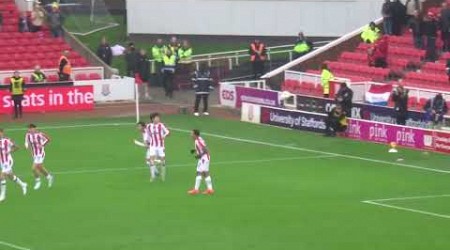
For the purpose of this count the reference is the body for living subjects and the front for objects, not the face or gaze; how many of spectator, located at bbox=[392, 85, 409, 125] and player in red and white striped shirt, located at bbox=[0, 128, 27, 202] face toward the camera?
1

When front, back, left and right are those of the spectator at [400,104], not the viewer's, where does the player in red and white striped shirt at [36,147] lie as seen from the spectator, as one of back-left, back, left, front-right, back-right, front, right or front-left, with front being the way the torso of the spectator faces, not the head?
front-right

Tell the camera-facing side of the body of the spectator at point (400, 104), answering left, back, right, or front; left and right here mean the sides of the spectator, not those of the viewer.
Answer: front

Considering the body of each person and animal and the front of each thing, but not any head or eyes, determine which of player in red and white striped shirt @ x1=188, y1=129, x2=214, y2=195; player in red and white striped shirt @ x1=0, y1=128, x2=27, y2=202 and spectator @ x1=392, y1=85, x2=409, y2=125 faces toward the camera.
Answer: the spectator

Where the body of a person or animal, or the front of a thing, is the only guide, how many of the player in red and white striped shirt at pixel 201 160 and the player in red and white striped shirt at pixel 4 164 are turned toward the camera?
0

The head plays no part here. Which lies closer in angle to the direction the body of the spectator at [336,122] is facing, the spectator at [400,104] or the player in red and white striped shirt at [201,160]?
the player in red and white striped shirt

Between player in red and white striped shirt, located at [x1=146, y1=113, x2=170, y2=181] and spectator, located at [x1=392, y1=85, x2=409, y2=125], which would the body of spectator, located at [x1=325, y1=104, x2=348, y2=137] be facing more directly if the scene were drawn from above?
the player in red and white striped shirt

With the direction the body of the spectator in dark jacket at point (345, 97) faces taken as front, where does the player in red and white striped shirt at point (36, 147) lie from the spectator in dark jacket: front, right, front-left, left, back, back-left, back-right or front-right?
front

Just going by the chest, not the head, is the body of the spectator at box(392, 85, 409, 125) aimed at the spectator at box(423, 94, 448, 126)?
no

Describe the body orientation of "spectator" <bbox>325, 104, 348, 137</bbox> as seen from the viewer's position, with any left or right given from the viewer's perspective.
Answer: facing the viewer and to the left of the viewer

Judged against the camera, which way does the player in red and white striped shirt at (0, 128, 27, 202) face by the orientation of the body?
to the viewer's left

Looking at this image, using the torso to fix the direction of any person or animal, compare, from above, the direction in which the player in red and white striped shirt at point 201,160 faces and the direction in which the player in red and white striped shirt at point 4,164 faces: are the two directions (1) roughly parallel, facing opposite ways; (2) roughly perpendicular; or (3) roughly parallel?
roughly parallel
